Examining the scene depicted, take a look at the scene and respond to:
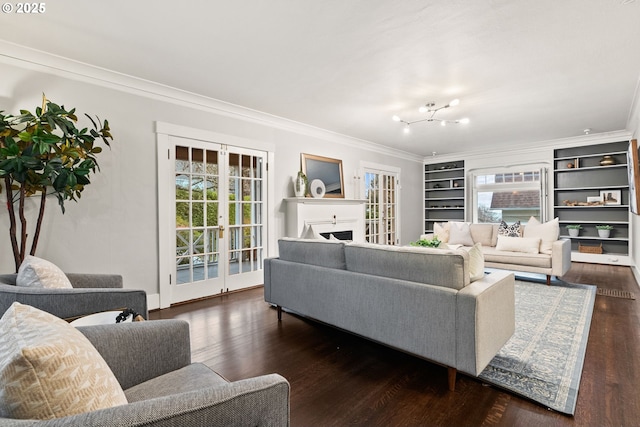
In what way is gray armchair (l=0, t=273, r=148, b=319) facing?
to the viewer's right

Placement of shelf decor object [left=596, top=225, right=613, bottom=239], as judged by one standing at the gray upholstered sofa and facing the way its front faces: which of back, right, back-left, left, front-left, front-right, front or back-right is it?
front

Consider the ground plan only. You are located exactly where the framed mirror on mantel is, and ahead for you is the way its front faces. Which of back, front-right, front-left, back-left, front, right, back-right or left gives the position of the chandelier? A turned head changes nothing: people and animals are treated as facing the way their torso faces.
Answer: front

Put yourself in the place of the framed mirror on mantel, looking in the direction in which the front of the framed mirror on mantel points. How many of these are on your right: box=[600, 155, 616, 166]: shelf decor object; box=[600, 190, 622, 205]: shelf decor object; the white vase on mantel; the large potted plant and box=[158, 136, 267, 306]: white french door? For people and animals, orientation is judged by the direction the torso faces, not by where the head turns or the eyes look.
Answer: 3

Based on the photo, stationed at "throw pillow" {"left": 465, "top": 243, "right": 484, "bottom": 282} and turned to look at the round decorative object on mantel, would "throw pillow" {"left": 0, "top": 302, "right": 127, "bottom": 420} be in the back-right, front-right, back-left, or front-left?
back-left

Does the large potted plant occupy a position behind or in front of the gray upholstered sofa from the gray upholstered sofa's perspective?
behind

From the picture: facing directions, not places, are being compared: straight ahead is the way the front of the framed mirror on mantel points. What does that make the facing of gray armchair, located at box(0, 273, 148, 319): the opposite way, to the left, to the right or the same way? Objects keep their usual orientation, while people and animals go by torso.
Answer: to the left

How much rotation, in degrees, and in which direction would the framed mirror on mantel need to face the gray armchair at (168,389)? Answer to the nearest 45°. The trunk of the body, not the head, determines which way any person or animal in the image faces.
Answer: approximately 45° to its right

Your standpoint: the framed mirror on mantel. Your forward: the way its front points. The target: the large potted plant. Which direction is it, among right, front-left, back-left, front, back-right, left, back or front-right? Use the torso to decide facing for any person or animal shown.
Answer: right

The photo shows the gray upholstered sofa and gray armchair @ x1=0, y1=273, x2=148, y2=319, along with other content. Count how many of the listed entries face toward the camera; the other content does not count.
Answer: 0

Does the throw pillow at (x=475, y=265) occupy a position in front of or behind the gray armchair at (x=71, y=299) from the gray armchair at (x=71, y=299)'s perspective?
in front

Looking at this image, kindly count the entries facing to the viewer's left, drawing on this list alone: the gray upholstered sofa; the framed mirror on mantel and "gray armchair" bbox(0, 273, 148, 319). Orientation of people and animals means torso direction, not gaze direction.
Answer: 0

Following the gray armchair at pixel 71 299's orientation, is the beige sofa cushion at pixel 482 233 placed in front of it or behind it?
in front

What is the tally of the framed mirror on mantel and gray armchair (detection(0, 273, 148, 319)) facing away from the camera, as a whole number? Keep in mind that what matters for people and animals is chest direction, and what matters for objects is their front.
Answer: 0

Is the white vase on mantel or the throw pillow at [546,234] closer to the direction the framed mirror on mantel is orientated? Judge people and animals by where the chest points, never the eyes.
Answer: the throw pillow

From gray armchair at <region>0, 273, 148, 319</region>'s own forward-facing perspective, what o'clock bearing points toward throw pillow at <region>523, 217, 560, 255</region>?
The throw pillow is roughly at 12 o'clock from the gray armchair.

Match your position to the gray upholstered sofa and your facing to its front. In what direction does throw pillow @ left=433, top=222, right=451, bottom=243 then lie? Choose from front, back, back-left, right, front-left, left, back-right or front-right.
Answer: front-left

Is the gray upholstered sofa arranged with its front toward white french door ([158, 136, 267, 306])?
no
